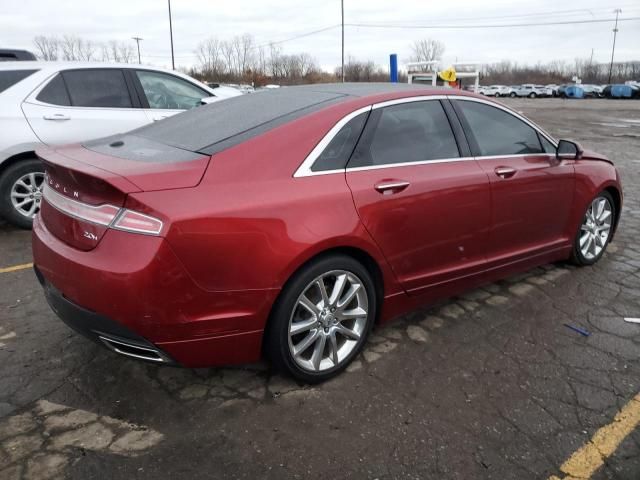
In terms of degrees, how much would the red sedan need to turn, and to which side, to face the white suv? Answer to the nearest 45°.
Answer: approximately 90° to its left

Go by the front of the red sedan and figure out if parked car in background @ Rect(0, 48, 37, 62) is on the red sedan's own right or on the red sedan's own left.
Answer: on the red sedan's own left

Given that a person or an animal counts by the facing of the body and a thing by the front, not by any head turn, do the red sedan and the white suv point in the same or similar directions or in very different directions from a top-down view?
same or similar directions

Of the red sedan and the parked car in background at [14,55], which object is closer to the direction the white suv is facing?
the red sedan

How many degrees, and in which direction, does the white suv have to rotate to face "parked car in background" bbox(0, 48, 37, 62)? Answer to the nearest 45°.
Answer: approximately 90° to its left

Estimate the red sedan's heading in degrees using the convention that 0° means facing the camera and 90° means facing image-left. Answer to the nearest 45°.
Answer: approximately 225°

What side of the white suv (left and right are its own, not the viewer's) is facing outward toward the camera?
right

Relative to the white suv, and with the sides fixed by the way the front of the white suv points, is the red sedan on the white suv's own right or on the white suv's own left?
on the white suv's own right
